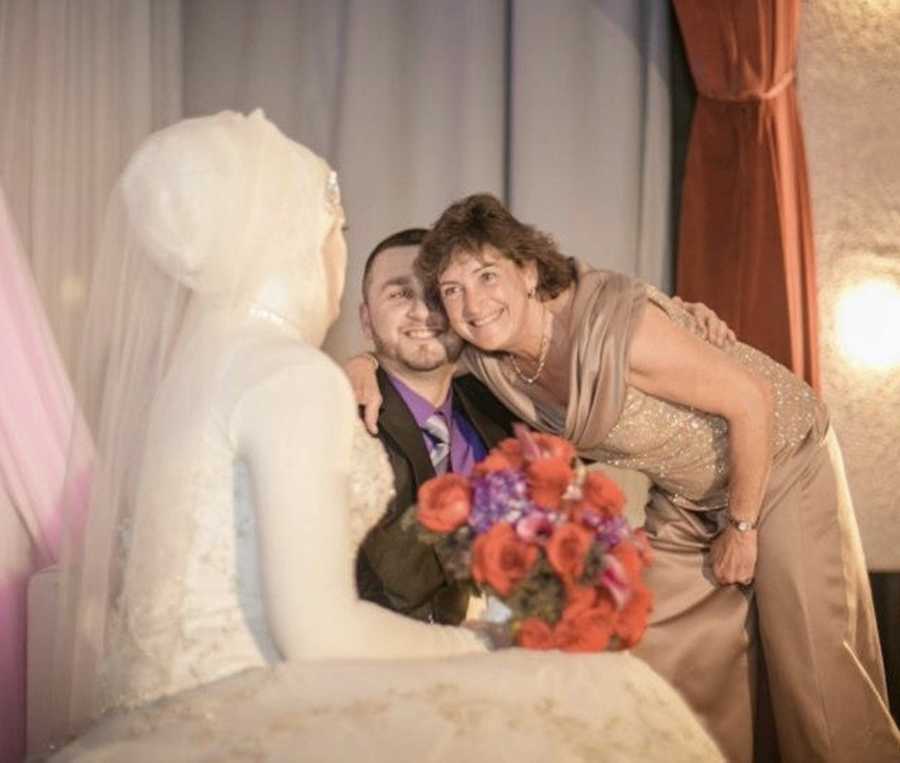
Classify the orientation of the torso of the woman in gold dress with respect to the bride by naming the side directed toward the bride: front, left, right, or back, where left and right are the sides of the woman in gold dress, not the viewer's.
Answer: front

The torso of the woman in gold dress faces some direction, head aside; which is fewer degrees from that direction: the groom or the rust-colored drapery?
the groom

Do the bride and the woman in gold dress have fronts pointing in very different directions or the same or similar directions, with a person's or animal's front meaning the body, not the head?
very different directions

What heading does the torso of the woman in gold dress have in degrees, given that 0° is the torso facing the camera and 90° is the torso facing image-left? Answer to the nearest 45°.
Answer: approximately 45°

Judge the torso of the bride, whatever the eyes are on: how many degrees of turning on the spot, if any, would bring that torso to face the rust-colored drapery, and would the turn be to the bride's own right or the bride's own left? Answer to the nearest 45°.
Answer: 0° — they already face it

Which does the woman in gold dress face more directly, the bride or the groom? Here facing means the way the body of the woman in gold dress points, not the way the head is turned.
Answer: the bride

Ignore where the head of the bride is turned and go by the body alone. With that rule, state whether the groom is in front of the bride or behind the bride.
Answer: in front

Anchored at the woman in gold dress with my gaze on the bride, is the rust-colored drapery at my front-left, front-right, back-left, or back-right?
back-right

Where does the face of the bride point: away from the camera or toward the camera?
away from the camera

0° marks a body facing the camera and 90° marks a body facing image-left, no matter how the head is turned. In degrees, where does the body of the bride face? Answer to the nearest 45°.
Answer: approximately 225°
